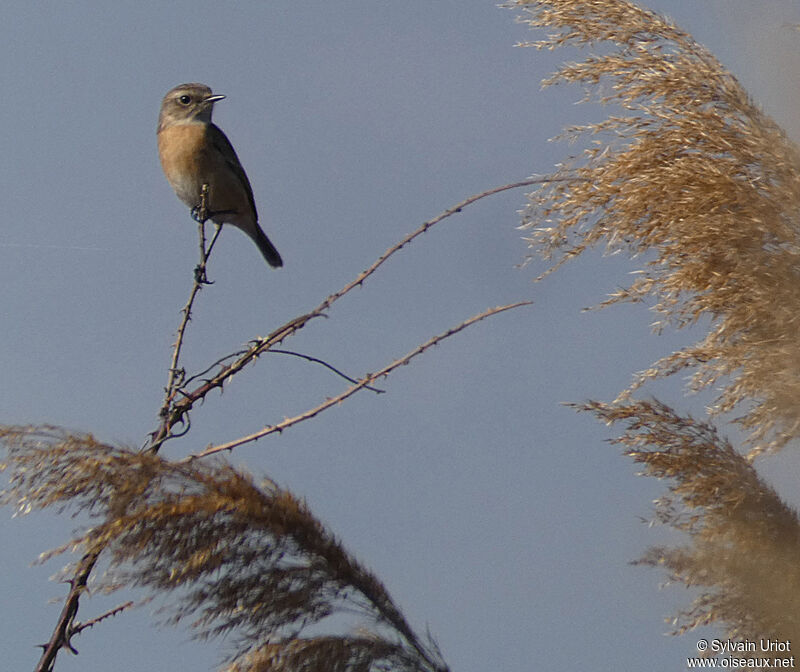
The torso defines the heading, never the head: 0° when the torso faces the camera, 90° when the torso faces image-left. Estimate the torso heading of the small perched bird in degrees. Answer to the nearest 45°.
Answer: approximately 45°

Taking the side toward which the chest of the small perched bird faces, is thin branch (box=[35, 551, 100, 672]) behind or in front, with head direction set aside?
in front
